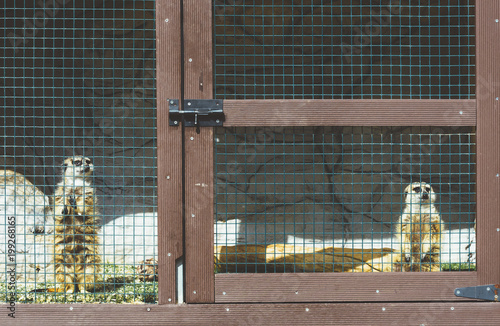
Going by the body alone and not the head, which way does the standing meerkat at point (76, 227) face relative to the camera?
toward the camera

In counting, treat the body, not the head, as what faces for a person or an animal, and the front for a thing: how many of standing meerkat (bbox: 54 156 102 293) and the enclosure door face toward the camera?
2

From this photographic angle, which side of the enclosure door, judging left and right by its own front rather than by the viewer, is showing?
front

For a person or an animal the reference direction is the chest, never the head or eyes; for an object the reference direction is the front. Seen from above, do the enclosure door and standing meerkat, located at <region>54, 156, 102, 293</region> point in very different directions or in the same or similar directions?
same or similar directions

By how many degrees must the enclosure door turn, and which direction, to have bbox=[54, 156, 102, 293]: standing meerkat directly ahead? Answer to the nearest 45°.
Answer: approximately 135° to its right

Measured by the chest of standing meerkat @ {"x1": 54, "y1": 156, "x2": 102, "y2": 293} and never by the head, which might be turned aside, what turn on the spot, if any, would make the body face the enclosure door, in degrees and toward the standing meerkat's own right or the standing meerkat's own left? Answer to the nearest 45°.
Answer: approximately 45° to the standing meerkat's own left

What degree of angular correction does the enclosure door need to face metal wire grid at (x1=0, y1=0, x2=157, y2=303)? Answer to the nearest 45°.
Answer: approximately 135° to its right
